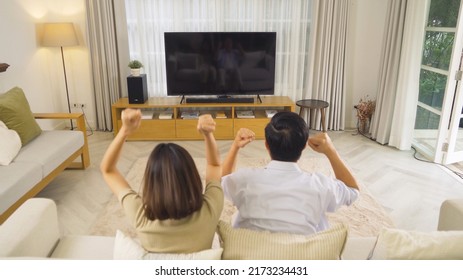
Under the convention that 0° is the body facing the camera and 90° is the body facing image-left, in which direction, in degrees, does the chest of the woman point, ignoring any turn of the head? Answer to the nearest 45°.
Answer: approximately 180°

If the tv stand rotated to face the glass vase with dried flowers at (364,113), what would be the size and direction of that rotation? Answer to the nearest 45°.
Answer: approximately 90° to its left

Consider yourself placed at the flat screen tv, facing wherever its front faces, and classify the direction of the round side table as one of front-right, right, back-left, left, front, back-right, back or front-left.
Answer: left

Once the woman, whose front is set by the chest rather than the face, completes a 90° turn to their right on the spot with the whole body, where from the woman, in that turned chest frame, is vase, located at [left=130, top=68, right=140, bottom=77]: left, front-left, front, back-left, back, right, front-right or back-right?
left

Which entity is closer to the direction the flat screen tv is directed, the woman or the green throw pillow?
the woman

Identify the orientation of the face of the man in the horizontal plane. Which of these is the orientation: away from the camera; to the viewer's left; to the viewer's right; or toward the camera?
away from the camera

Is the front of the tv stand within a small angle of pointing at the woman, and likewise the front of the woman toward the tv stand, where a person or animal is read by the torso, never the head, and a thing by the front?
yes

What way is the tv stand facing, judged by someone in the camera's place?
facing the viewer

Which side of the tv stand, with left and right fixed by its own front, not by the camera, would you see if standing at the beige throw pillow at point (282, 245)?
front

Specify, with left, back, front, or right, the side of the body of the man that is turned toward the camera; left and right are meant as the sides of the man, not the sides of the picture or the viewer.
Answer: back

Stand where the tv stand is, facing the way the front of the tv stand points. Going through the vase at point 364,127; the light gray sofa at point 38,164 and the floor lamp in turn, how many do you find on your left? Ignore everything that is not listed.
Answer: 1

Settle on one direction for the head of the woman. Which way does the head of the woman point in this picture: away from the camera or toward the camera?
away from the camera

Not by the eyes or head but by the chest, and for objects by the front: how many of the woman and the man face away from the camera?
2

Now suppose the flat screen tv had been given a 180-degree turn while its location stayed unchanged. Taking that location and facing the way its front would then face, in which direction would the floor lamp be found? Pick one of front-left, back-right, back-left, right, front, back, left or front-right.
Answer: left
